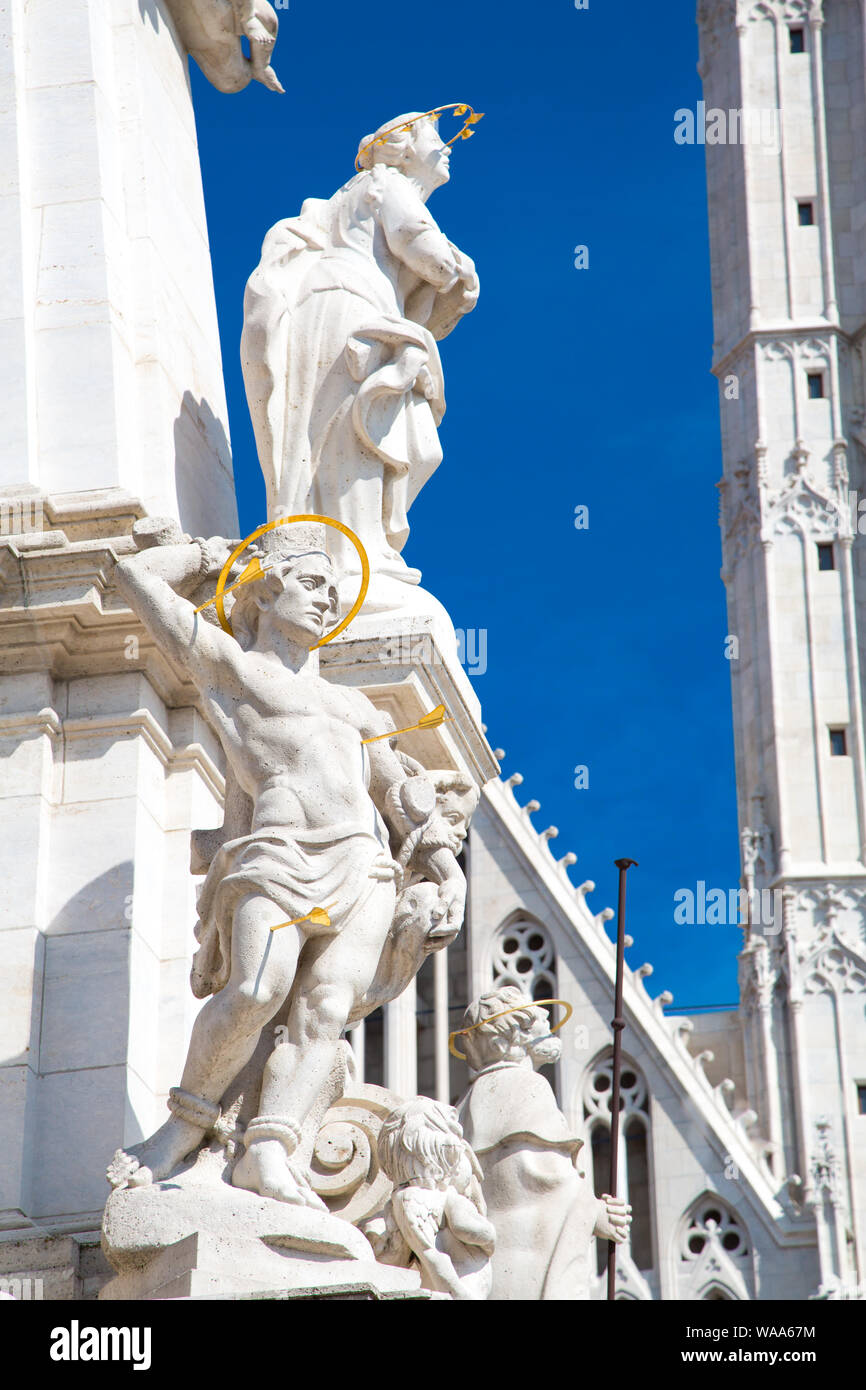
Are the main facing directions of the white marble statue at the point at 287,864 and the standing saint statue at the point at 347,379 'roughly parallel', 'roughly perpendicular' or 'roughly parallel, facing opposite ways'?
roughly perpendicular

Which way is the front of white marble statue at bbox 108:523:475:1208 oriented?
toward the camera

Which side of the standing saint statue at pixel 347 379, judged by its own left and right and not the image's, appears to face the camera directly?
right

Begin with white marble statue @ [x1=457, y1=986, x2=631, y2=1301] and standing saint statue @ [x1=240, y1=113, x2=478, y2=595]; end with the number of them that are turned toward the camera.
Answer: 0

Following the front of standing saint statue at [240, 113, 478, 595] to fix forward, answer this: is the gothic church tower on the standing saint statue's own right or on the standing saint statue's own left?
on the standing saint statue's own left

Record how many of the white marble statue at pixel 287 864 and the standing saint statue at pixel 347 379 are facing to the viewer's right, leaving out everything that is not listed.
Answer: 1

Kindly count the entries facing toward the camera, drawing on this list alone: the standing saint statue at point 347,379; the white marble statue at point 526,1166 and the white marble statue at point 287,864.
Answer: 1

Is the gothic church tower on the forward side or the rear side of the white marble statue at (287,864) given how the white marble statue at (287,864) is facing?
on the rear side

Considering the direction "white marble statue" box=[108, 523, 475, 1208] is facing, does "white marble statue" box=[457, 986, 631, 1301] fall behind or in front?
behind

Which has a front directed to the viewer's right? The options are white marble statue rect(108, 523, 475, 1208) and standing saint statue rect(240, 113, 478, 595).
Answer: the standing saint statue

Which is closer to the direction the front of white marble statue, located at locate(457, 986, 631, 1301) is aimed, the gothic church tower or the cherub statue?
the gothic church tower
